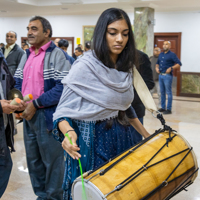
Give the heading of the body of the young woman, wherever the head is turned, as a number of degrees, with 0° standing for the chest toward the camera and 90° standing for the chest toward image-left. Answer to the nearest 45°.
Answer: approximately 315°

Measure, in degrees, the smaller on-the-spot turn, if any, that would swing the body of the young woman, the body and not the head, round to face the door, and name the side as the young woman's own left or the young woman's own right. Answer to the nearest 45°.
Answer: approximately 135° to the young woman's own left

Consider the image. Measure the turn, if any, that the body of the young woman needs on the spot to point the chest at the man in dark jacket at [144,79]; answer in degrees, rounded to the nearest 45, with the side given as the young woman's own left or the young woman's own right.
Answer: approximately 135° to the young woman's own left
